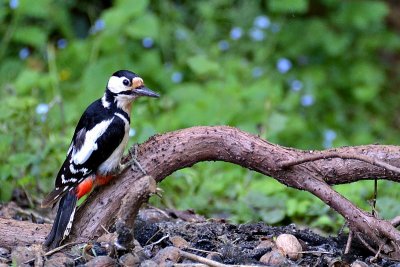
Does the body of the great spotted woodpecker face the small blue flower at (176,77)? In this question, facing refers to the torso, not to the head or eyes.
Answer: no

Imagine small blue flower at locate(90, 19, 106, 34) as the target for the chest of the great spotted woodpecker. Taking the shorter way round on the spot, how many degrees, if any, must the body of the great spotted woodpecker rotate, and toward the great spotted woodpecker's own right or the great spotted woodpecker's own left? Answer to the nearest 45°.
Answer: approximately 90° to the great spotted woodpecker's own left

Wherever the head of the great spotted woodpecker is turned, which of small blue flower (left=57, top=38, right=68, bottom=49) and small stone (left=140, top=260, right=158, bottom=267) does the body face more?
the small stone

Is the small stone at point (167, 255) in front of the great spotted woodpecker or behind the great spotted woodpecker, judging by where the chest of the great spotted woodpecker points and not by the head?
in front

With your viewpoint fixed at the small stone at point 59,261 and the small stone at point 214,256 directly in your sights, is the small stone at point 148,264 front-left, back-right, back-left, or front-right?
front-right

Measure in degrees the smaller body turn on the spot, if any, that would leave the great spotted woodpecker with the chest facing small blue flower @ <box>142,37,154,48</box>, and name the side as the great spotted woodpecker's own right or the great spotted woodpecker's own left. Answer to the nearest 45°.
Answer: approximately 90° to the great spotted woodpecker's own left

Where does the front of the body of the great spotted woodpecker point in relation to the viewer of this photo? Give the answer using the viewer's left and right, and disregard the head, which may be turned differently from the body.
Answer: facing to the right of the viewer

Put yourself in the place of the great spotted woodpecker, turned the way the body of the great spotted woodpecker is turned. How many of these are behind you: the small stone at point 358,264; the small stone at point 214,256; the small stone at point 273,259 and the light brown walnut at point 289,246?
0

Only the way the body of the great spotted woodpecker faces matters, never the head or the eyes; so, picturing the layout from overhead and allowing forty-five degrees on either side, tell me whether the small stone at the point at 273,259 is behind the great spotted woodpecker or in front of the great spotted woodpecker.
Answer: in front
